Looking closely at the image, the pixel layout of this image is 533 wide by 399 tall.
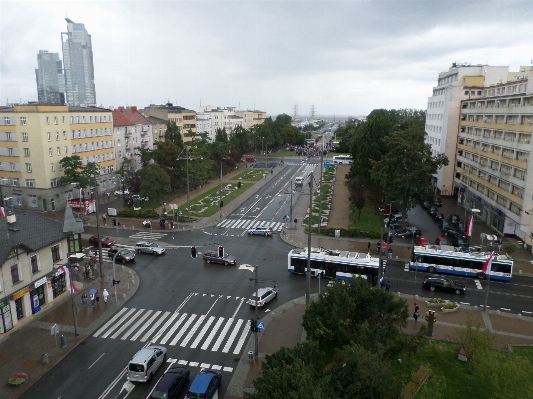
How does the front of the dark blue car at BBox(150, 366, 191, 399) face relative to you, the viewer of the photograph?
facing away from the viewer and to the right of the viewer

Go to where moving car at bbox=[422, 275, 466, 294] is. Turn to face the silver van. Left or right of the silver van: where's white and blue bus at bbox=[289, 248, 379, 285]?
right

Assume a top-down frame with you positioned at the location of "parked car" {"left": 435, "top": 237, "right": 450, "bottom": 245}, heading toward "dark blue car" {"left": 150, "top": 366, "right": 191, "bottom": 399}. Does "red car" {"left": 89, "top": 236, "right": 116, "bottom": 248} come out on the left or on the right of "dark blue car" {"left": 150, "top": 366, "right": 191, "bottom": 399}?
right

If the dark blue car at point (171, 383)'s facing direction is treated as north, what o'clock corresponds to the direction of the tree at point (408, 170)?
The tree is roughly at 12 o'clock from the dark blue car.

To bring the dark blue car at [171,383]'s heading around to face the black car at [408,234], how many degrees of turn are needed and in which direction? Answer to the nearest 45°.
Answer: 0° — it already faces it

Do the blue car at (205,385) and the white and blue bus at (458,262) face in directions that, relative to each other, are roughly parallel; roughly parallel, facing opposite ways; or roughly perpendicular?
roughly perpendicular

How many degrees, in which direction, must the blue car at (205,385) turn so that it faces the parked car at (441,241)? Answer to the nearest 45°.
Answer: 0° — it already faces it

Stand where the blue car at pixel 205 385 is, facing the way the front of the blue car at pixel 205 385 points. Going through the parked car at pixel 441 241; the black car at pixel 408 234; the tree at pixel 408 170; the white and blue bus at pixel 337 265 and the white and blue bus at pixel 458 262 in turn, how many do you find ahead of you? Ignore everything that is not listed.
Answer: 5

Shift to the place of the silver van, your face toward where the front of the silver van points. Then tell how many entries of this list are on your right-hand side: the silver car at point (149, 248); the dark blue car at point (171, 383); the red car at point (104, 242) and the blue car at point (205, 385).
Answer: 2

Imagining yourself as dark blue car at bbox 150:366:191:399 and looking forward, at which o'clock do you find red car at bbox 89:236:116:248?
The red car is roughly at 10 o'clock from the dark blue car.

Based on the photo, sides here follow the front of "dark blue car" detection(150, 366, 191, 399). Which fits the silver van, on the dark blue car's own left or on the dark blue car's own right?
on the dark blue car's own left

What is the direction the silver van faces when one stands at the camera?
facing away from the viewer and to the right of the viewer

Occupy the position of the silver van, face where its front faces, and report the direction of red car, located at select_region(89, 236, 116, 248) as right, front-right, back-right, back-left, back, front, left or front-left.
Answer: front-left

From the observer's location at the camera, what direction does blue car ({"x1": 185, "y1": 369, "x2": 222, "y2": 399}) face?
facing away from the viewer and to the right of the viewer
